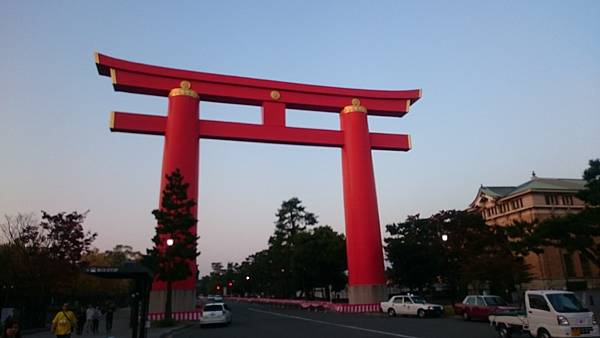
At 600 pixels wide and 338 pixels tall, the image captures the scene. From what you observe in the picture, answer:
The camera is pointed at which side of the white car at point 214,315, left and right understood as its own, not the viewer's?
back

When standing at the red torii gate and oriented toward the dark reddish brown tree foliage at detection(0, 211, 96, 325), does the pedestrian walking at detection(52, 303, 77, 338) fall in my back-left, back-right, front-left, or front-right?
front-left

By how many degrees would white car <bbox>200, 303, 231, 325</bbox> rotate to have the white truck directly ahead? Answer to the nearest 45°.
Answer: approximately 135° to its right

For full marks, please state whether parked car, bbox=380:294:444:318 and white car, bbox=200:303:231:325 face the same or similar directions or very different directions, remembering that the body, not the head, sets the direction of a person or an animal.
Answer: very different directions

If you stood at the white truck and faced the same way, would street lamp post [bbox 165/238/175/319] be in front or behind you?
behind

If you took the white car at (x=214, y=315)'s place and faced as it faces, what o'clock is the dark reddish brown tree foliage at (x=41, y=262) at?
The dark reddish brown tree foliage is roughly at 10 o'clock from the white car.

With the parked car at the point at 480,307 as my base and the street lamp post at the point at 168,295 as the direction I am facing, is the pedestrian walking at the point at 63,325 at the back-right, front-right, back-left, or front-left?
front-left
